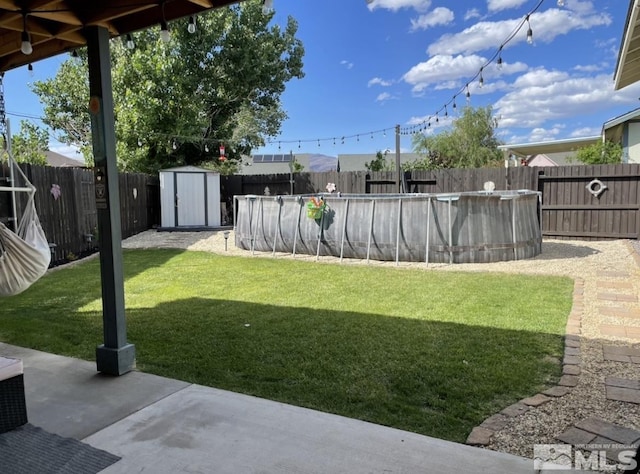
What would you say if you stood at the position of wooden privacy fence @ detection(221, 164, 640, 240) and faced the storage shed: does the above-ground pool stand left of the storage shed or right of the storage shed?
left

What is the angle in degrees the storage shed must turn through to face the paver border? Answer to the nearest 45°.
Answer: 0° — it already faces it

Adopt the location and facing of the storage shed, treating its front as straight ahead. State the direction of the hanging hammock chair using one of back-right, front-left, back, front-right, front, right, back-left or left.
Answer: front

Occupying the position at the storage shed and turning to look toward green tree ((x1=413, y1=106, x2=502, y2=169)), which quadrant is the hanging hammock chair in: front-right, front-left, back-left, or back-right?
back-right

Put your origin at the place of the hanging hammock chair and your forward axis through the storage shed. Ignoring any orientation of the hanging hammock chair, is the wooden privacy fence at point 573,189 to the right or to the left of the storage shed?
right

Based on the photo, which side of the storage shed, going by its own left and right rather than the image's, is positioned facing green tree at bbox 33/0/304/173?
back

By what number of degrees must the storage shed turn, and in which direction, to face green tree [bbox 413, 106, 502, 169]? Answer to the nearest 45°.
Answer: approximately 135° to its left

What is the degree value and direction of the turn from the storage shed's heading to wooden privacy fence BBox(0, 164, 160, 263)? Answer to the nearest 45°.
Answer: approximately 45° to its right

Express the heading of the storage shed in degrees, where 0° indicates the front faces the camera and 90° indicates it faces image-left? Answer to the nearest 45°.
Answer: approximately 0°

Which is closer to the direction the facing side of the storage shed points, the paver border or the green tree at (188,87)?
the paver border
